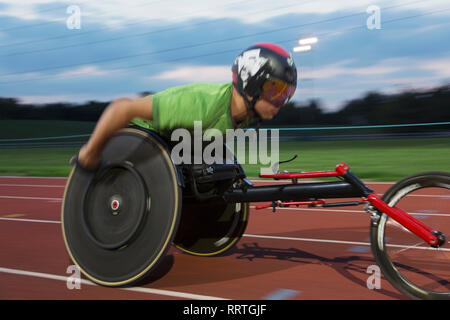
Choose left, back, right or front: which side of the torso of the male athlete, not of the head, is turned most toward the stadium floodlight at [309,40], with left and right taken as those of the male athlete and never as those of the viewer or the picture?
left

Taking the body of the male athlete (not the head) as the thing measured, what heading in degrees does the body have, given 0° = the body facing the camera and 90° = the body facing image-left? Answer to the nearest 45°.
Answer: approximately 270°
